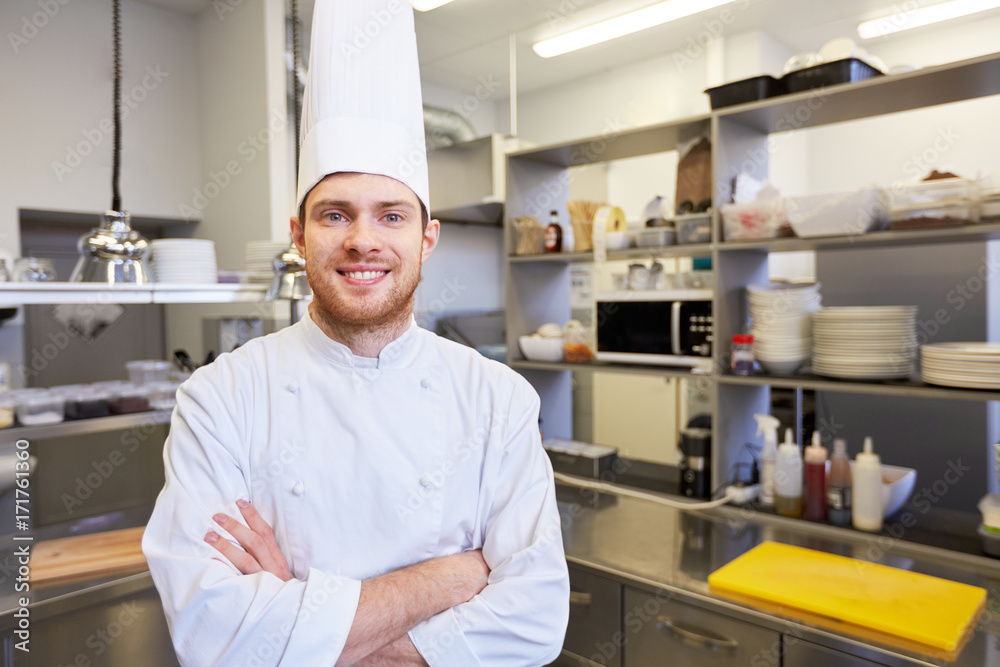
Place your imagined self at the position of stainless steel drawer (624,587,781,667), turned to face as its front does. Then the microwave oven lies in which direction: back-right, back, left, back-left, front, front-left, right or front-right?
back-right

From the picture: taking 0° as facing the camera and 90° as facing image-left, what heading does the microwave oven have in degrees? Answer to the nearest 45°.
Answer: approximately 45°

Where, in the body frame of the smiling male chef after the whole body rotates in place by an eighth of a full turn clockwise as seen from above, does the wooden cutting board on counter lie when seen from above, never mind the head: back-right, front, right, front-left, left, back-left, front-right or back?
right

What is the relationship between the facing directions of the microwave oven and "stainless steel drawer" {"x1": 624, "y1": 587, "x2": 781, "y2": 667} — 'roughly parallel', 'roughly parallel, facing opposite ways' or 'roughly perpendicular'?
roughly parallel

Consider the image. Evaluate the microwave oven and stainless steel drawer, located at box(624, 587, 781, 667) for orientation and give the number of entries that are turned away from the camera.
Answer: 0

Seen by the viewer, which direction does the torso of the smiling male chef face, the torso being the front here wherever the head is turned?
toward the camera

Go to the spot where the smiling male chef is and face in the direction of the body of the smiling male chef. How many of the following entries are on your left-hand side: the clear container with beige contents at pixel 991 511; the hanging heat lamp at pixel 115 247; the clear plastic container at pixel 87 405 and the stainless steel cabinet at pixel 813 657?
2

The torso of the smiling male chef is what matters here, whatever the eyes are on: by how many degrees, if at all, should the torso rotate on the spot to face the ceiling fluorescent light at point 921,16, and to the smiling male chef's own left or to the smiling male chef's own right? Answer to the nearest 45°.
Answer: approximately 135° to the smiling male chef's own left

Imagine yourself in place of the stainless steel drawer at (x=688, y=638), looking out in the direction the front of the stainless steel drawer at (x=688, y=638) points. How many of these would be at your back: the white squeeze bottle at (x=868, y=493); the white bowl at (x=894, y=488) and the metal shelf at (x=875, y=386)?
3

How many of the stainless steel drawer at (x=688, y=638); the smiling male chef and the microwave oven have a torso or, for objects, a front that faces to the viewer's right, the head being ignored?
0

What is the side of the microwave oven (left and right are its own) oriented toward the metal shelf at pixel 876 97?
left

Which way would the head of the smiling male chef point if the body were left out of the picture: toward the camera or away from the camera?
toward the camera
